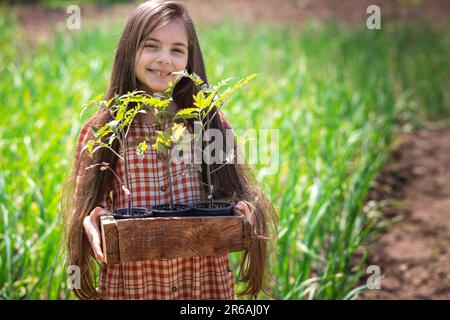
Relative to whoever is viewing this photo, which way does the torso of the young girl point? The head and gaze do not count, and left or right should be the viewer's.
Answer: facing the viewer

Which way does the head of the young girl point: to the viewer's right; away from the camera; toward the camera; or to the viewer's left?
toward the camera
